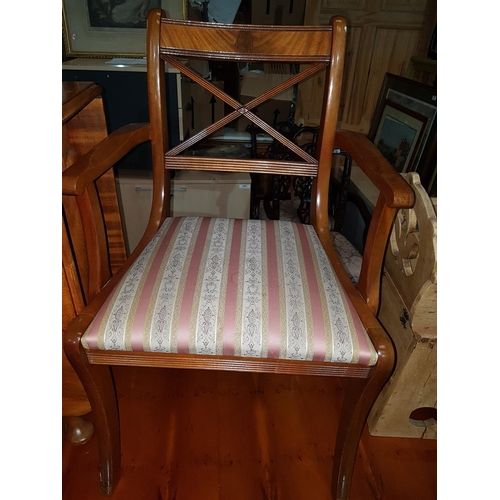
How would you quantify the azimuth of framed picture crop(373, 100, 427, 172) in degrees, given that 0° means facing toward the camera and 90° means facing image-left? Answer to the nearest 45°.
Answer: approximately 45°

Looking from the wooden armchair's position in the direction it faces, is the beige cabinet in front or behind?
behind

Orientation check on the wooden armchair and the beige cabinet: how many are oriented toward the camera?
2
